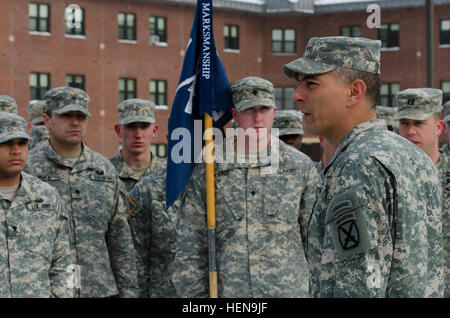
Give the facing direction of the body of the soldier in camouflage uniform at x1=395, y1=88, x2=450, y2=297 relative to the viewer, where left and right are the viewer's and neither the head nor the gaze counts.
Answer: facing the viewer and to the left of the viewer

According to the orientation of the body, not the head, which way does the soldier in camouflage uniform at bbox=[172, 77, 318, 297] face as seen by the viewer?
toward the camera

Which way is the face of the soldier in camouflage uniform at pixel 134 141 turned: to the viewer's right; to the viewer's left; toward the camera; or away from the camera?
toward the camera

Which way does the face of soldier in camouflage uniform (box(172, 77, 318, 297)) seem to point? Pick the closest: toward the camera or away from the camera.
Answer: toward the camera

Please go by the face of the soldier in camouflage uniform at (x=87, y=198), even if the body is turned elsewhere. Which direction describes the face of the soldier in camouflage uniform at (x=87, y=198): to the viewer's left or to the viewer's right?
to the viewer's right

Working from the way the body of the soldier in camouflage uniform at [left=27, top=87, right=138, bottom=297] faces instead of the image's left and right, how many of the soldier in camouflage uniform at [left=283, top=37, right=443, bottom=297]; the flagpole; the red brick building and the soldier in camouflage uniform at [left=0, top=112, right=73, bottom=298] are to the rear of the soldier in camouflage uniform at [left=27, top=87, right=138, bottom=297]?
1

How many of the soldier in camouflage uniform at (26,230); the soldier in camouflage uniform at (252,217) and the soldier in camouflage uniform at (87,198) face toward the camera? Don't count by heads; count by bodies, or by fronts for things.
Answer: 3

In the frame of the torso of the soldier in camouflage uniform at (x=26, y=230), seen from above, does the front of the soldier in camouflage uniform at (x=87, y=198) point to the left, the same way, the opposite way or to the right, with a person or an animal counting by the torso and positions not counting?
the same way

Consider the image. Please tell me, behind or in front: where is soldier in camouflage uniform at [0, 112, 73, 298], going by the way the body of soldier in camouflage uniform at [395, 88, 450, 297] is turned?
in front

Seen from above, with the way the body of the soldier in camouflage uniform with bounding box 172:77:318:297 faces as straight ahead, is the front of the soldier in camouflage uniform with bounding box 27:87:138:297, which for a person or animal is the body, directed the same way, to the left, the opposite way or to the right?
the same way

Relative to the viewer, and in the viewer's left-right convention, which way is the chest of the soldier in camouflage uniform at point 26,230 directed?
facing the viewer

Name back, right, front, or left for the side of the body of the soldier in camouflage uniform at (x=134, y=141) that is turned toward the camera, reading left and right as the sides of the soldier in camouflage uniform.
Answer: front

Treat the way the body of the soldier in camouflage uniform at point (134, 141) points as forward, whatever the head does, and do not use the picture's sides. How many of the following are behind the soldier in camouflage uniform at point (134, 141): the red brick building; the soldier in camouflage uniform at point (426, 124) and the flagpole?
1

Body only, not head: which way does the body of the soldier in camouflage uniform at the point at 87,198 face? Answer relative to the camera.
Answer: toward the camera
